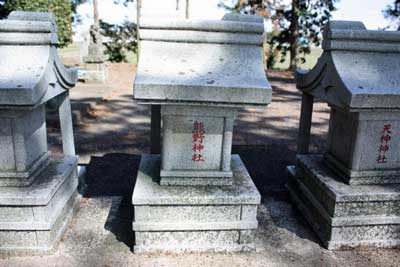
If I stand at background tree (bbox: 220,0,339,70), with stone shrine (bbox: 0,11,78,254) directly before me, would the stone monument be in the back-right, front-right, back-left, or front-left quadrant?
front-right

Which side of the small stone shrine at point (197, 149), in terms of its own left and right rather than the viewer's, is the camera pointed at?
front

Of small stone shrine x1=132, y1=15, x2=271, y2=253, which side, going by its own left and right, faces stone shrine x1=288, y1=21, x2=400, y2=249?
left

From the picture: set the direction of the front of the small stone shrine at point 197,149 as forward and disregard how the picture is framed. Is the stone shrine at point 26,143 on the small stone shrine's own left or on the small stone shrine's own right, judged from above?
on the small stone shrine's own right

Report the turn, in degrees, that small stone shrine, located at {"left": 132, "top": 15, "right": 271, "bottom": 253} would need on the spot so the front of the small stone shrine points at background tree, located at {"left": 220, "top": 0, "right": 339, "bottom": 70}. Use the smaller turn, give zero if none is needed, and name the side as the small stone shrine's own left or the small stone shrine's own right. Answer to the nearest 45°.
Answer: approximately 180°

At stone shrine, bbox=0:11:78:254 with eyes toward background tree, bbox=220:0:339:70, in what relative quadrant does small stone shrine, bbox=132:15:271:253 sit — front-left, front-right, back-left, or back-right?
front-right

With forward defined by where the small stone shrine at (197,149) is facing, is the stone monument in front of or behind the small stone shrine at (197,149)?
behind

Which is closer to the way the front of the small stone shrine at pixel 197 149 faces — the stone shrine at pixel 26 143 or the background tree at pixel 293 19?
the stone shrine
